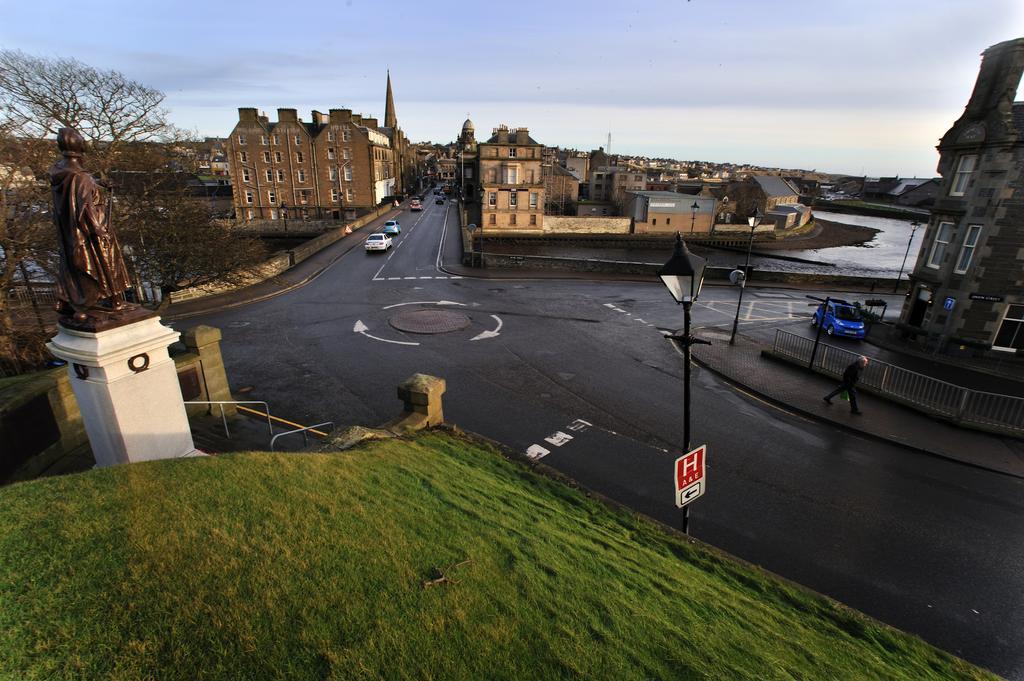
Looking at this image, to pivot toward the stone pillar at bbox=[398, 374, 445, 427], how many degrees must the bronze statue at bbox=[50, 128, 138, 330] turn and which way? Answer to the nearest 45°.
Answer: approximately 45° to its right

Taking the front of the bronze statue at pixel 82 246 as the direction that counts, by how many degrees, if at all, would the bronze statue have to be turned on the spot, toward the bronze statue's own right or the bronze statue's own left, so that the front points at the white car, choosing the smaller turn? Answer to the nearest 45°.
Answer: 0° — it already faces it

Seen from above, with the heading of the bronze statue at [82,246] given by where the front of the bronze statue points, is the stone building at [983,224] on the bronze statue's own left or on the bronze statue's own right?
on the bronze statue's own right

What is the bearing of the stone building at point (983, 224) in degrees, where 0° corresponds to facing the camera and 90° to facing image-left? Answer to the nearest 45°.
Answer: approximately 45°

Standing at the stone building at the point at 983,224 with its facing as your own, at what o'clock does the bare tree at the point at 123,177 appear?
The bare tree is roughly at 12 o'clock from the stone building.

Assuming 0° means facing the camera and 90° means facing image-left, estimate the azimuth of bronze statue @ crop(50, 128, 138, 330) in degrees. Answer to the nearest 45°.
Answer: approximately 225°

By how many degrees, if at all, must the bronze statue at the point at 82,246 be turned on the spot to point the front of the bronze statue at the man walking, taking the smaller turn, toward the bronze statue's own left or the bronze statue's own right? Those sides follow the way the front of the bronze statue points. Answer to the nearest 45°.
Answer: approximately 45° to the bronze statue's own right
